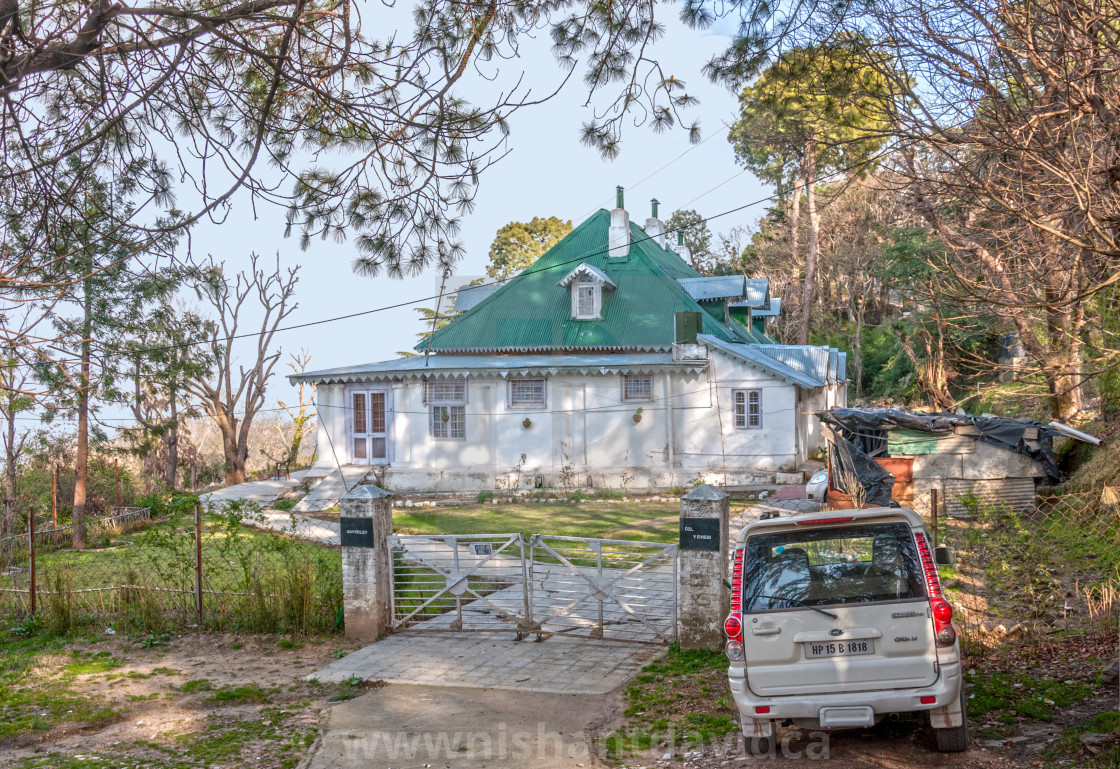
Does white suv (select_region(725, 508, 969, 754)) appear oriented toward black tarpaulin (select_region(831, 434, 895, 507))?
yes

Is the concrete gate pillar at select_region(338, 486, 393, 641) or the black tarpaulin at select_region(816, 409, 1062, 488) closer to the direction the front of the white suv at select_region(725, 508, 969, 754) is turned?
the black tarpaulin

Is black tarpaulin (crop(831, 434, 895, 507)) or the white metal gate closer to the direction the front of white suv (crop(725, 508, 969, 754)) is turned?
the black tarpaulin

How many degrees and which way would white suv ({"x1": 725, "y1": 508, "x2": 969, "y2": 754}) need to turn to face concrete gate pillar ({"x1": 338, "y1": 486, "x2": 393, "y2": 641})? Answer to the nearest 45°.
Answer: approximately 45° to its left

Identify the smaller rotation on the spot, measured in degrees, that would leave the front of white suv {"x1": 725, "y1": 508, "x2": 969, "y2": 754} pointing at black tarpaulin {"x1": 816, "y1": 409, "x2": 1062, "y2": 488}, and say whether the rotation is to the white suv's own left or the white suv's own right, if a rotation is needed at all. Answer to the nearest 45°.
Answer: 0° — it already faces it

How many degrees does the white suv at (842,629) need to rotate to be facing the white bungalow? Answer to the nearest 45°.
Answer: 0° — it already faces it

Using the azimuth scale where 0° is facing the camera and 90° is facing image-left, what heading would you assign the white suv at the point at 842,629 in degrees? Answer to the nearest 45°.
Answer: approximately 180°

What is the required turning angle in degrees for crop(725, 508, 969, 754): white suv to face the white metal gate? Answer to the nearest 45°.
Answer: approximately 45° to its left
